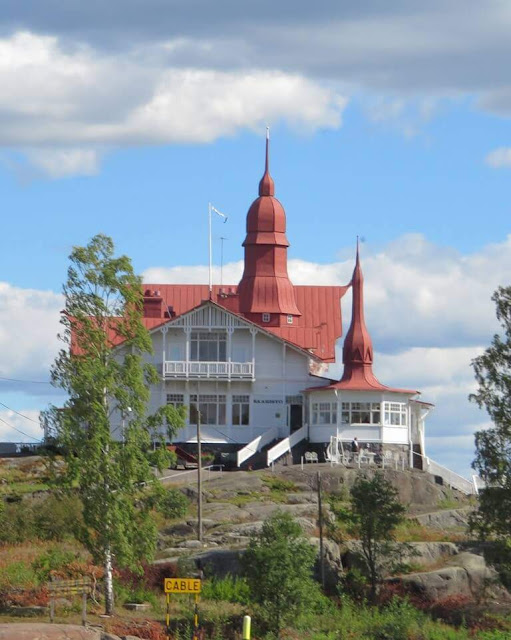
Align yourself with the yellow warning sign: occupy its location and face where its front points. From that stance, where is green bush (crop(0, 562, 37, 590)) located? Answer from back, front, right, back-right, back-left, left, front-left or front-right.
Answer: back-right

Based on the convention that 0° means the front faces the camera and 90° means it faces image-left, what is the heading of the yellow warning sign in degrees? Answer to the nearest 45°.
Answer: approximately 0°

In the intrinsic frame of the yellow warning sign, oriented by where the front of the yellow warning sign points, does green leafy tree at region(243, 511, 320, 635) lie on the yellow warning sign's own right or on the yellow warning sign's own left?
on the yellow warning sign's own left

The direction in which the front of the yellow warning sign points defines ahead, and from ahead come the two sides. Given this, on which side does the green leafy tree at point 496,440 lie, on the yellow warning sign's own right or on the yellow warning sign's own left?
on the yellow warning sign's own left

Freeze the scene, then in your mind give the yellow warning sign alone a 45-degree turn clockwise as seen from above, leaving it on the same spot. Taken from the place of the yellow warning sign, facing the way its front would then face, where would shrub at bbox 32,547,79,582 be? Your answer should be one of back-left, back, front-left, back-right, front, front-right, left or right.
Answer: right

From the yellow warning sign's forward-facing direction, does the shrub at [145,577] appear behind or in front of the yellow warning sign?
behind

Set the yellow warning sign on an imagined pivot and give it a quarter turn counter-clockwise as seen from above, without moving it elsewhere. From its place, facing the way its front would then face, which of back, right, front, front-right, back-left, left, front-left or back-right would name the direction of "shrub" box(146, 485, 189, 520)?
left

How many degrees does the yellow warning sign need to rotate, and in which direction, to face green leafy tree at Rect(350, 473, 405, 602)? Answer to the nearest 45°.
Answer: approximately 135° to its left

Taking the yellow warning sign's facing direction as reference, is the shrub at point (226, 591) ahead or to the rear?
to the rear
